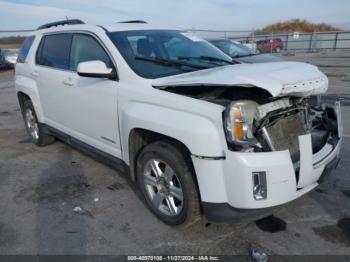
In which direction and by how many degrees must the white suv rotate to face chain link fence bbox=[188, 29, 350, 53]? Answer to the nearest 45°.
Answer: approximately 135° to its left

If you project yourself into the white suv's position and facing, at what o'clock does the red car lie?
The red car is roughly at 8 o'clock from the white suv.

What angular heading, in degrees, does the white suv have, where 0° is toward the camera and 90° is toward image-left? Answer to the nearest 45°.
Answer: approximately 315°
